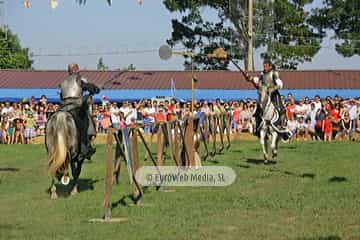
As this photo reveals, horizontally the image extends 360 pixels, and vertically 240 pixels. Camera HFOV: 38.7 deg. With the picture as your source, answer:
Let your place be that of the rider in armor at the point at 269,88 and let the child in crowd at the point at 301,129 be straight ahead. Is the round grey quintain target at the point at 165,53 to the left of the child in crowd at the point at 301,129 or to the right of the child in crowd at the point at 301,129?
left

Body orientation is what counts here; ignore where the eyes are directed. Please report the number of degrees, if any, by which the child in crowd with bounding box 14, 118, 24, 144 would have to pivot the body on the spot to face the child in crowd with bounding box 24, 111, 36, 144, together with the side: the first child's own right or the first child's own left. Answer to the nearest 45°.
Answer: approximately 45° to the first child's own left

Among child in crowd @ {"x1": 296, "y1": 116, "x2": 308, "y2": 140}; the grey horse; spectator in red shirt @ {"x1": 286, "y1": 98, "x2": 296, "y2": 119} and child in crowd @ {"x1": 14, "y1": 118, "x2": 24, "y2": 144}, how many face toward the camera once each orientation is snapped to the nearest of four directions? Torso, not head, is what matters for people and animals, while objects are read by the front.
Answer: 3

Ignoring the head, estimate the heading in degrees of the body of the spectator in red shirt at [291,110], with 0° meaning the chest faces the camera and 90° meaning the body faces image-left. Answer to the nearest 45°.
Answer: approximately 0°

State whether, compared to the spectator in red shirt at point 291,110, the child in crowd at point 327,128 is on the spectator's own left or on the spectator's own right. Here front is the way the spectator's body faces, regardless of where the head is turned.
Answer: on the spectator's own left

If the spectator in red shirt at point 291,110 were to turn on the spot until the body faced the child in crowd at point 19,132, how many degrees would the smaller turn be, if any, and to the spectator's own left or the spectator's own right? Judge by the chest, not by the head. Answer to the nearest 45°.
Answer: approximately 90° to the spectator's own right

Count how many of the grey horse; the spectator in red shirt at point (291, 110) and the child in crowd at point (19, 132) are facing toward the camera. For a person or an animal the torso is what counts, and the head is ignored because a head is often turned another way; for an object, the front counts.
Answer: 2

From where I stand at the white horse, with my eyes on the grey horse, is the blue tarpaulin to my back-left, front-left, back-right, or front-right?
back-right

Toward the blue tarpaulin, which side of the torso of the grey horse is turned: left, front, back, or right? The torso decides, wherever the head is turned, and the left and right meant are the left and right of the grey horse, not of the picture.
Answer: front

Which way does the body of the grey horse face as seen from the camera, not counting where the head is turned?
away from the camera
